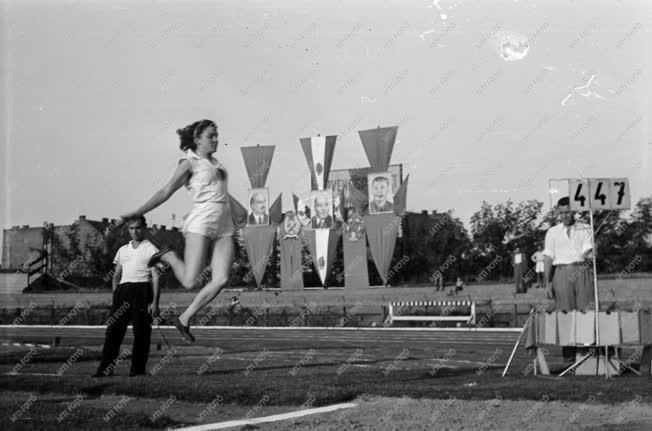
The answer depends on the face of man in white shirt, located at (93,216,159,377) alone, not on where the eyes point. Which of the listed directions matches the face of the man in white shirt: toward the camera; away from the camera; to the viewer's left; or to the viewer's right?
toward the camera

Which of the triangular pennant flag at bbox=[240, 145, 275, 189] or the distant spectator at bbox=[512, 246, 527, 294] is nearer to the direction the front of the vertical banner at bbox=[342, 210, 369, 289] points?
the distant spectator

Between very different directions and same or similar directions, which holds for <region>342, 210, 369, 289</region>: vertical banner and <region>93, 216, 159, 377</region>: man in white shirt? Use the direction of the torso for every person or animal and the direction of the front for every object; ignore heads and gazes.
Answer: same or similar directions

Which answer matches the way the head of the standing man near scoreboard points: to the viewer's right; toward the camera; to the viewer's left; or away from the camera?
toward the camera

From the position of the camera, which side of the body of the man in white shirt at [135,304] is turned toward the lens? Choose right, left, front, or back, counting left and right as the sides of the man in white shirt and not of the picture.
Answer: front

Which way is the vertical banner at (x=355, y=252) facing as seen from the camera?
toward the camera

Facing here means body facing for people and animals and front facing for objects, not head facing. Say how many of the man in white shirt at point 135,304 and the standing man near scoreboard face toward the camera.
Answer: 2

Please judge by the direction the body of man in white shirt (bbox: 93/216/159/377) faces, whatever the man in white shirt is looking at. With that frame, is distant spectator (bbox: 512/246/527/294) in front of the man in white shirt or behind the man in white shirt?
behind

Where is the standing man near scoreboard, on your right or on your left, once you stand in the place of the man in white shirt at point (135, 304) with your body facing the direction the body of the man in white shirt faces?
on your left

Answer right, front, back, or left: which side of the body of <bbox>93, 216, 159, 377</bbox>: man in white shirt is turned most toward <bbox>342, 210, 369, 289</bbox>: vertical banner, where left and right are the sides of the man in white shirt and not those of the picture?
back

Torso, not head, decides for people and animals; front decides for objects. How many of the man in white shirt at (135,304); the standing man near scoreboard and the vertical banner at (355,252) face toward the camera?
3
